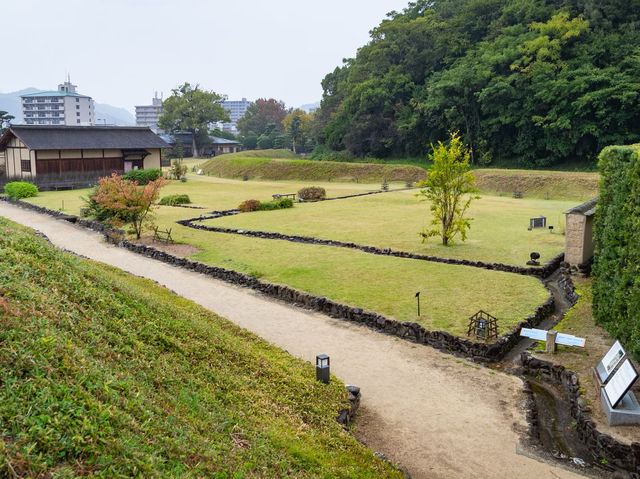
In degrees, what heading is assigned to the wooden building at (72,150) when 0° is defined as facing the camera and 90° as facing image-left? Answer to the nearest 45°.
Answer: approximately 315°

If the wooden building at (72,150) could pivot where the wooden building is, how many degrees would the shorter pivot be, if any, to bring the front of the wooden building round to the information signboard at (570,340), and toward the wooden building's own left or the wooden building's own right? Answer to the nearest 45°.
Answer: approximately 45° to the wooden building's own right

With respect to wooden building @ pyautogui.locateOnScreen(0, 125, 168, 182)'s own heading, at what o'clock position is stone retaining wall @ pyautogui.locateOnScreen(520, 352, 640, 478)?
The stone retaining wall is roughly at 1 o'clock from the wooden building.

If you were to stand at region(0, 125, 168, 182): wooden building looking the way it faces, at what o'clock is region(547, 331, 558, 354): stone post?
The stone post is roughly at 1 o'clock from the wooden building.
